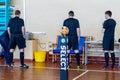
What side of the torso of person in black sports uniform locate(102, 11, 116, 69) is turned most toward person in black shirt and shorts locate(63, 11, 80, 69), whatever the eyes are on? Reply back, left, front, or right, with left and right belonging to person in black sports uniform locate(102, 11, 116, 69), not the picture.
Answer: left

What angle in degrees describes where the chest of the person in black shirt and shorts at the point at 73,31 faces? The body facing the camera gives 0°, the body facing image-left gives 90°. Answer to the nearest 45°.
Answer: approximately 180°

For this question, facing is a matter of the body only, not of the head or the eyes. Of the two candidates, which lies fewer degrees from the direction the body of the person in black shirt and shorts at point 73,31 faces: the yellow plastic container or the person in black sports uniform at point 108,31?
the yellow plastic container

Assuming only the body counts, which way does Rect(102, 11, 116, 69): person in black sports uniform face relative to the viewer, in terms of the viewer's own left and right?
facing away from the viewer and to the left of the viewer

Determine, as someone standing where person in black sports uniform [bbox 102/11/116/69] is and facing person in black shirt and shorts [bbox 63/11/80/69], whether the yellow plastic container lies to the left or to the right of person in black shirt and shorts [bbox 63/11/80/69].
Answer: right

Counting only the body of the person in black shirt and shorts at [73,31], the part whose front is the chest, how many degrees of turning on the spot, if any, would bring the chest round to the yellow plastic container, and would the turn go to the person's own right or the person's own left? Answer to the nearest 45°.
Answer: approximately 45° to the person's own left

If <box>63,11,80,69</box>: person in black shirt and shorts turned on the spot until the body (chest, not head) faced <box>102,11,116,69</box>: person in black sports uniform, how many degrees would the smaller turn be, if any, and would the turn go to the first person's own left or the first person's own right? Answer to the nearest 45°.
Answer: approximately 90° to the first person's own right
